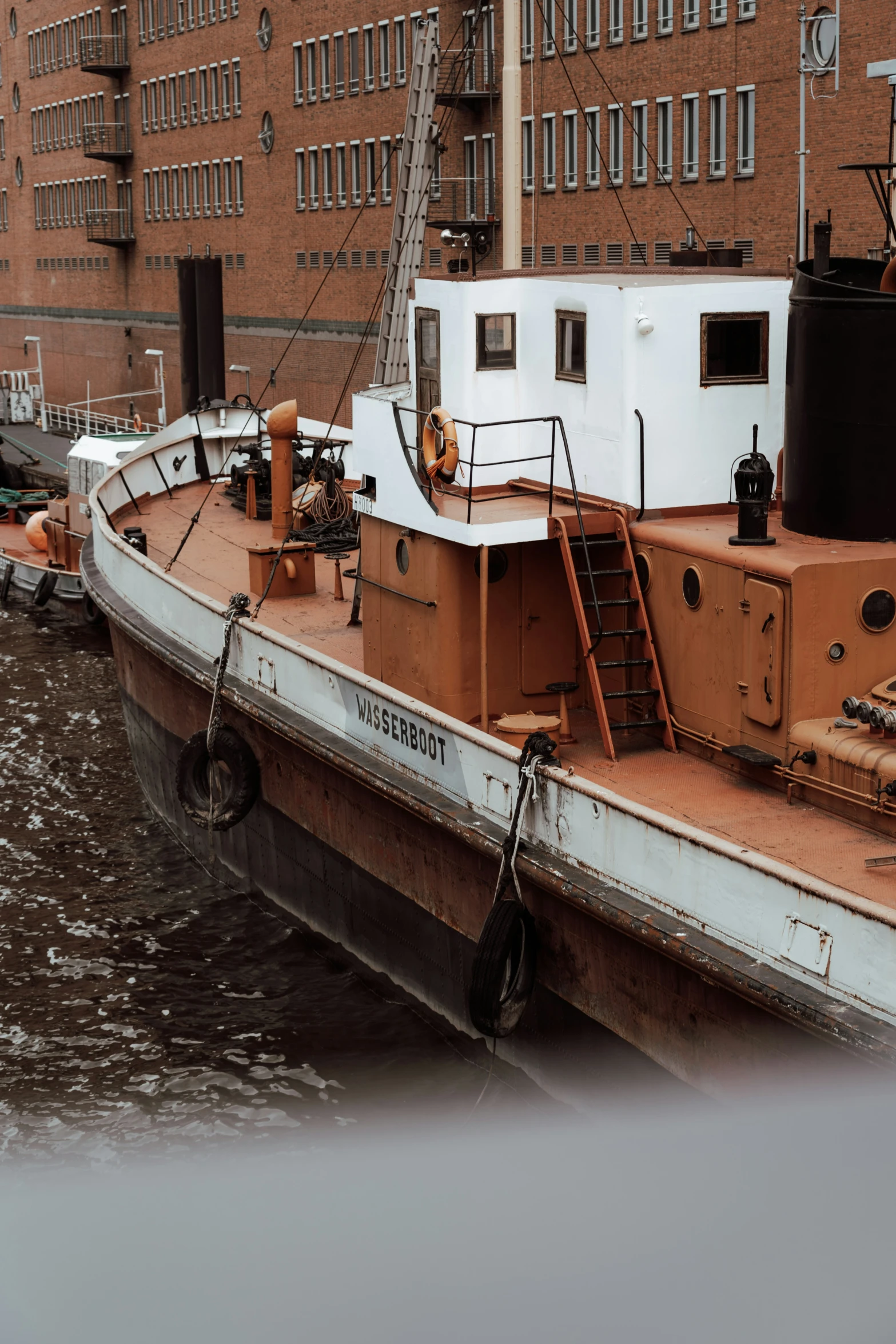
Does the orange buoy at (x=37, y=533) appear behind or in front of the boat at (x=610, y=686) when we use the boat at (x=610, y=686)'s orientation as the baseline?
in front

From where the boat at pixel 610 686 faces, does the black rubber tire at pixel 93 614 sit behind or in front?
in front

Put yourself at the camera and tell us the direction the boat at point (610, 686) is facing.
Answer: facing away from the viewer and to the left of the viewer

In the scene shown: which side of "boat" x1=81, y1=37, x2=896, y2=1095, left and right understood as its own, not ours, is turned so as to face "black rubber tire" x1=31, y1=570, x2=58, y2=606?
front
